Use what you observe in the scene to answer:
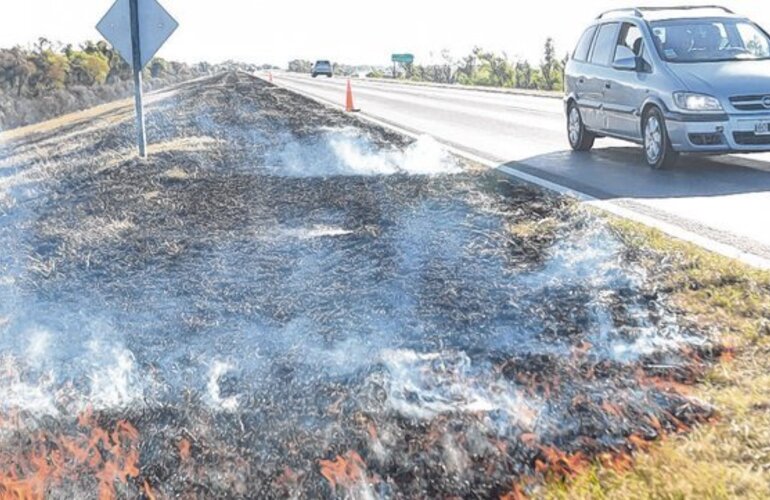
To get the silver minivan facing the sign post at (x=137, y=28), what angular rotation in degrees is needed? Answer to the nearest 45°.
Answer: approximately 135° to its right

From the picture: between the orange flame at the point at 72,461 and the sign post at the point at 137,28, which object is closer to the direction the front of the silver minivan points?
the orange flame

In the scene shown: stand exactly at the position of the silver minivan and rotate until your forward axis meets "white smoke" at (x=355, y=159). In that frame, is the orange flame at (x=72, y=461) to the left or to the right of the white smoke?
left

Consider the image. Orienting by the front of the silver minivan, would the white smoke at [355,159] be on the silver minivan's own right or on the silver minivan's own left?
on the silver minivan's own right

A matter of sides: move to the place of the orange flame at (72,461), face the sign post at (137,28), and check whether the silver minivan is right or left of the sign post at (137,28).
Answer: right

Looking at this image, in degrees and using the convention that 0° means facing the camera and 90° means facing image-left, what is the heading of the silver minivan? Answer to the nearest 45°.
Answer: approximately 315°

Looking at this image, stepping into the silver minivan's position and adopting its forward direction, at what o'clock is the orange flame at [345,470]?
The orange flame is roughly at 2 o'clock from the silver minivan.

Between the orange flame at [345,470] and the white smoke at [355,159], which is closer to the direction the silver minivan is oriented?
the orange flame

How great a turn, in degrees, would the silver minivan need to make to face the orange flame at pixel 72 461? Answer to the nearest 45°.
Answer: approximately 45° to its right
